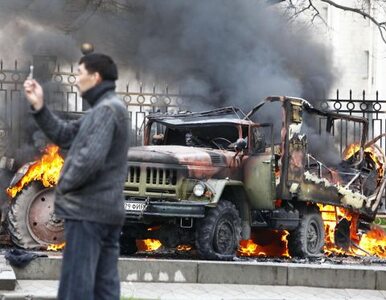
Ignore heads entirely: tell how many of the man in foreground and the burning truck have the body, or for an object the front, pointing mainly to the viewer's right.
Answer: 0

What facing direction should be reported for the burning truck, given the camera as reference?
facing the viewer and to the left of the viewer

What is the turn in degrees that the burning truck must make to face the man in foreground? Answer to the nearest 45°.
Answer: approximately 45° to its left

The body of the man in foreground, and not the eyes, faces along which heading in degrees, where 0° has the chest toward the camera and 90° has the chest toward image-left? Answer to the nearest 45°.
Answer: approximately 90°

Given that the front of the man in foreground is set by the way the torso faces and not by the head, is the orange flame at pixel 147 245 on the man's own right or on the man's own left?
on the man's own right

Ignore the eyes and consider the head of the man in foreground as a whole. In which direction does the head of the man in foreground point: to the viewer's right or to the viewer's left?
to the viewer's left
